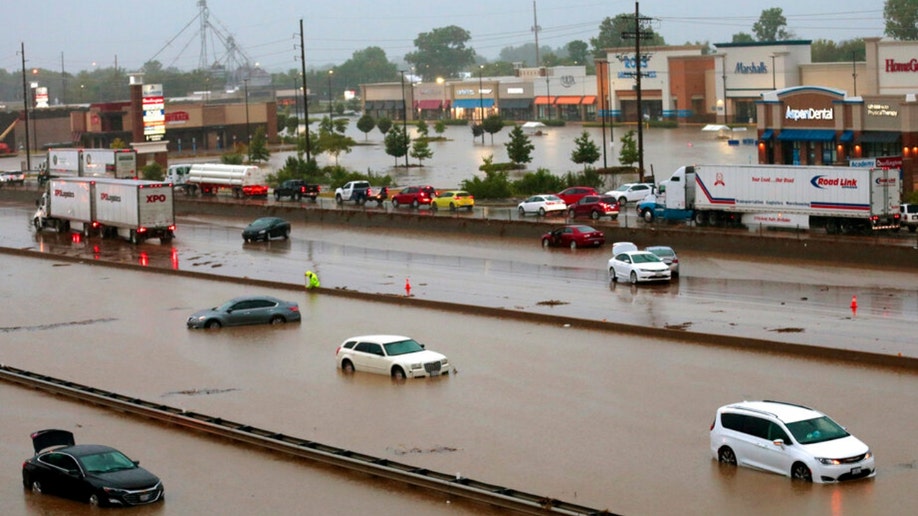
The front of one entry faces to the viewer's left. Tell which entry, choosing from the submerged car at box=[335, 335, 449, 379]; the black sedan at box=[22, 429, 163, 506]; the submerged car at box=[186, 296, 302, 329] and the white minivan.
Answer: the submerged car at box=[186, 296, 302, 329]

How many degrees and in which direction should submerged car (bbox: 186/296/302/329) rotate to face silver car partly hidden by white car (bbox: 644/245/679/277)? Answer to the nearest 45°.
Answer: approximately 180°

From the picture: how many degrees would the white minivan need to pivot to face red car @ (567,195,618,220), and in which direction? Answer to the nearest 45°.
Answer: approximately 135° to its left

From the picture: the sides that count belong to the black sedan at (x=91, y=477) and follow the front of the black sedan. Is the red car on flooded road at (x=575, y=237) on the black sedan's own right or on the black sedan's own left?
on the black sedan's own left

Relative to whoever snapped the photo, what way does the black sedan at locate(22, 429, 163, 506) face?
facing the viewer and to the right of the viewer

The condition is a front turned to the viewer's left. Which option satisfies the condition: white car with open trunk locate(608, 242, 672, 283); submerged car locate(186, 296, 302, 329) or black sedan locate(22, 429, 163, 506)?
submerged car locate(186, 296, 302, 329)

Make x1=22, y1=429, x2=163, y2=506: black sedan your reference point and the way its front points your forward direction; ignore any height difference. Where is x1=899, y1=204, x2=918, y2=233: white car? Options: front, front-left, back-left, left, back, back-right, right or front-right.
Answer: left

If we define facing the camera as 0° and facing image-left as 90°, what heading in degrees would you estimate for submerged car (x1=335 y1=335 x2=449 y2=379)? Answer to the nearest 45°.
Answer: approximately 315°

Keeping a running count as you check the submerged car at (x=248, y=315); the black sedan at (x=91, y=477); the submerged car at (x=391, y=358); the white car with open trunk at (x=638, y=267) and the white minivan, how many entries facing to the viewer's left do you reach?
1

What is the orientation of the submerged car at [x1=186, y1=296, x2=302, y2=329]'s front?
to the viewer's left

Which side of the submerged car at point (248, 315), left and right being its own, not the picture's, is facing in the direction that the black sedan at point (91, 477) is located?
left

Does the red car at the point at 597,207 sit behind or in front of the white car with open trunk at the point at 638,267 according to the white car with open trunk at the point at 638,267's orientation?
behind

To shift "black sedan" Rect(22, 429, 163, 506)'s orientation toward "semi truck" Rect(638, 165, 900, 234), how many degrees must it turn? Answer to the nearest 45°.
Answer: approximately 90° to its left
